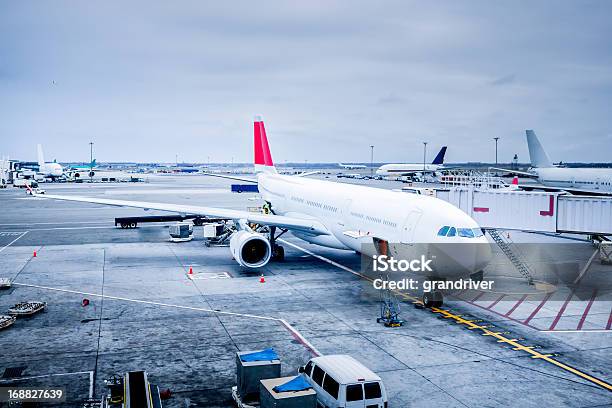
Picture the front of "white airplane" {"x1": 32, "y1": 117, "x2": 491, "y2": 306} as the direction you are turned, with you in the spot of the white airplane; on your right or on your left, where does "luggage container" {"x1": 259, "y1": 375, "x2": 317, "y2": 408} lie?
on your right

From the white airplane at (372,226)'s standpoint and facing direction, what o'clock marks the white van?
The white van is roughly at 2 o'clock from the white airplane.

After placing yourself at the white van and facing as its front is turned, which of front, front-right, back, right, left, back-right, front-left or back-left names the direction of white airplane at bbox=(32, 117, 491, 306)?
front-right

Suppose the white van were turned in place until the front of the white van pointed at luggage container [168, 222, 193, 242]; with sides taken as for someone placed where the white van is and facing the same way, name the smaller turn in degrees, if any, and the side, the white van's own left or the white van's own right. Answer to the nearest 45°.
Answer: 0° — it already faces it

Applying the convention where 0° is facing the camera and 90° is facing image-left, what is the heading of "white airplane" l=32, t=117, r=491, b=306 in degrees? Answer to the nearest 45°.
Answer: approximately 315°

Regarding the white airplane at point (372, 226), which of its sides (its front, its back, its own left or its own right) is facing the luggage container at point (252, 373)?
right

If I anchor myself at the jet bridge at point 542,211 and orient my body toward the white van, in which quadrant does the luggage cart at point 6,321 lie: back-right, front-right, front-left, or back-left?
front-right

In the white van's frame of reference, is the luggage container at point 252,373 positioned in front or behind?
in front
